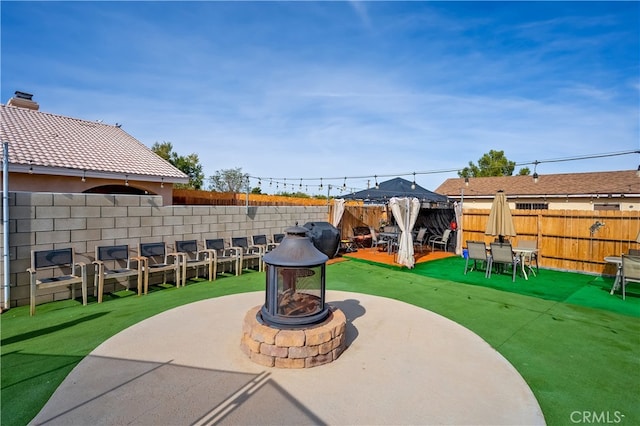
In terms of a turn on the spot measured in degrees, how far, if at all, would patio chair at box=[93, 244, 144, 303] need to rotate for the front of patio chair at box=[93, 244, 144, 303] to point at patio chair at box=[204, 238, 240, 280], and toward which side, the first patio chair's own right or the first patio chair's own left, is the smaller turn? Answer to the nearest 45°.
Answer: approximately 45° to the first patio chair's own left

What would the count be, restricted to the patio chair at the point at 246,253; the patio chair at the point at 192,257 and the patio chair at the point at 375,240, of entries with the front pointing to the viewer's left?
0

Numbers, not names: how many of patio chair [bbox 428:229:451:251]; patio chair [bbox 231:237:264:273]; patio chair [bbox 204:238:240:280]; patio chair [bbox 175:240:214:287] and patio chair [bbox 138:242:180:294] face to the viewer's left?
1

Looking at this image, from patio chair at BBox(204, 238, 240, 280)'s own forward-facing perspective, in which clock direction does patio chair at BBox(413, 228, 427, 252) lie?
patio chair at BBox(413, 228, 427, 252) is roughly at 10 o'clock from patio chair at BBox(204, 238, 240, 280).

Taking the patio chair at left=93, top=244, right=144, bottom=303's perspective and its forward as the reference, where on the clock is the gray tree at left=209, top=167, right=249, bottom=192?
The gray tree is roughly at 8 o'clock from the patio chair.

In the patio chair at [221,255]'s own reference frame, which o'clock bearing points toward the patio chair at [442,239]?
the patio chair at [442,239] is roughly at 10 o'clock from the patio chair at [221,255].

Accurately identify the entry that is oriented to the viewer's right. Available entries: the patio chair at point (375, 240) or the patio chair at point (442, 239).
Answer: the patio chair at point (375, 240)

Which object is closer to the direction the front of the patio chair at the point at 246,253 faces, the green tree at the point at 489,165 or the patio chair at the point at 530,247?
the patio chair

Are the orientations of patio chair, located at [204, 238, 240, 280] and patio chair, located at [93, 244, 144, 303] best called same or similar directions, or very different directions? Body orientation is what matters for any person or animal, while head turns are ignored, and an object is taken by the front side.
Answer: same or similar directions

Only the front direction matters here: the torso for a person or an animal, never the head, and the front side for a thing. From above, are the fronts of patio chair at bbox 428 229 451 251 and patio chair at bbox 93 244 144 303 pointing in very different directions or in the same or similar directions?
very different directions

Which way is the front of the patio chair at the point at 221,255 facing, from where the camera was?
facing the viewer and to the right of the viewer

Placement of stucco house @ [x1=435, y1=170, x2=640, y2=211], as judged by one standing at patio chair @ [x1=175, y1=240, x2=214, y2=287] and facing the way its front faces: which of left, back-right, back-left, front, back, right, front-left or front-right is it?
front-left

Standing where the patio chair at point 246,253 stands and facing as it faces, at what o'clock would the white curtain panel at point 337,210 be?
The white curtain panel is roughly at 9 o'clock from the patio chair.
